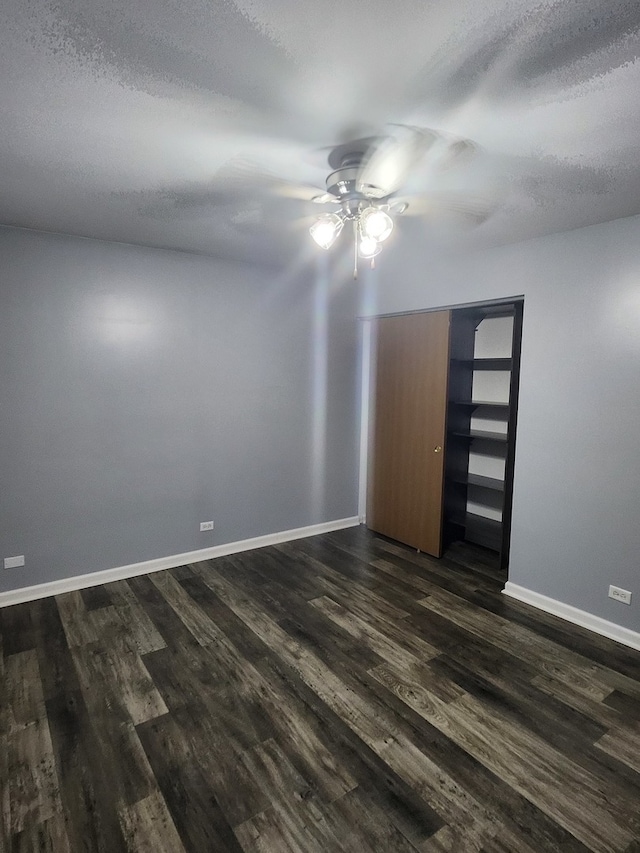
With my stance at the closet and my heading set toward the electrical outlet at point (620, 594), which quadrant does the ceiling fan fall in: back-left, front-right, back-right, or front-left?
front-right

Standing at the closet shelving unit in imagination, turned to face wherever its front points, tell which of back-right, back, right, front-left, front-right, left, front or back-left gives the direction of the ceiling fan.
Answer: front-left

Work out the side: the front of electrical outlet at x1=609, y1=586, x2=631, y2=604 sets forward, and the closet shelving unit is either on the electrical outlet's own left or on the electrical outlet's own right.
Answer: on the electrical outlet's own right

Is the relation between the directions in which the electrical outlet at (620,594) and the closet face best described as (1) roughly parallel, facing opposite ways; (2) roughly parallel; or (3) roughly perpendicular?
roughly parallel

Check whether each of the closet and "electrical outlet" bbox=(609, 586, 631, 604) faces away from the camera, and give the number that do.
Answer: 0

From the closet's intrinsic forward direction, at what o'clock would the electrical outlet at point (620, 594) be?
The electrical outlet is roughly at 9 o'clock from the closet.

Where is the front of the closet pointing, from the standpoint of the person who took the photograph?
facing the viewer and to the left of the viewer

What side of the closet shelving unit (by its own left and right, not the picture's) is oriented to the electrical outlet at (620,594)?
left

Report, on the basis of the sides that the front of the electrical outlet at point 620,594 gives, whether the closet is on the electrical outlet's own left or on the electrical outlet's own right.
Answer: on the electrical outlet's own right

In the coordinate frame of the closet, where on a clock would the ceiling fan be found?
The ceiling fan is roughly at 11 o'clock from the closet.

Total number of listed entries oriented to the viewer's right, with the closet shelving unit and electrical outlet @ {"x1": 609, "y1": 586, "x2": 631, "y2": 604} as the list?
0

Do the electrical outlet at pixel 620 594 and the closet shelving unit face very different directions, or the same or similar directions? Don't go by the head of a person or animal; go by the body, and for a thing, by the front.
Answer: same or similar directions
